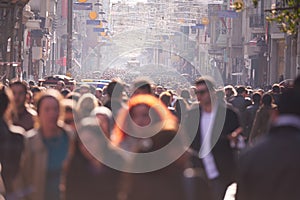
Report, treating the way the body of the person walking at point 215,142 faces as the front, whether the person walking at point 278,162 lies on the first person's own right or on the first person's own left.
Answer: on the first person's own left

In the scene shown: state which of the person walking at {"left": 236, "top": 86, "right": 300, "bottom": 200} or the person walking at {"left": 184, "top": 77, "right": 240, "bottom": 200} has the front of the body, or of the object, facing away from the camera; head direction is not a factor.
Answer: the person walking at {"left": 236, "top": 86, "right": 300, "bottom": 200}

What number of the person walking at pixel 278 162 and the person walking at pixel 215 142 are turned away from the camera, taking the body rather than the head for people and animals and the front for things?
1

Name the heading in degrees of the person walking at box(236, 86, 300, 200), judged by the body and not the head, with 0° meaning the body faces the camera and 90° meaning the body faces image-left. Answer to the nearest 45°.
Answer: approximately 180°

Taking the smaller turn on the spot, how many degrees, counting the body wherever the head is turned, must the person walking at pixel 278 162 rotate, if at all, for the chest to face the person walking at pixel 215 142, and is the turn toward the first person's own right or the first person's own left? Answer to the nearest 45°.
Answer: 0° — they already face them
